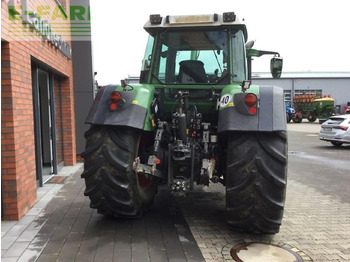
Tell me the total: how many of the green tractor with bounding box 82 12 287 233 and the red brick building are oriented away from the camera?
1

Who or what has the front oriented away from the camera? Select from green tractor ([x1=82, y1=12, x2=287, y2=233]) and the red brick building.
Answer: the green tractor

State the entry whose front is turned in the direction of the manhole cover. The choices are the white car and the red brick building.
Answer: the red brick building

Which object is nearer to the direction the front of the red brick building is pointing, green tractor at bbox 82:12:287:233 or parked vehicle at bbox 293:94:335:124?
the green tractor

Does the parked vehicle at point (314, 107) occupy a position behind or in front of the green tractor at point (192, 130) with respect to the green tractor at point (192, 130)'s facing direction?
in front

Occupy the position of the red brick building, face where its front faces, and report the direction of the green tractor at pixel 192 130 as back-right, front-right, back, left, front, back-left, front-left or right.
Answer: front

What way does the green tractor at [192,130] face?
away from the camera

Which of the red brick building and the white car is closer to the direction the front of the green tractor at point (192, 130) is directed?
the white car

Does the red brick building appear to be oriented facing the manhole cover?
yes

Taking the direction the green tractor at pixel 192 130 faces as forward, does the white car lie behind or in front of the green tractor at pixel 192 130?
in front

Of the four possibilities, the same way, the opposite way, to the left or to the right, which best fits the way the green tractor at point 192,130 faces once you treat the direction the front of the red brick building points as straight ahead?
to the left
